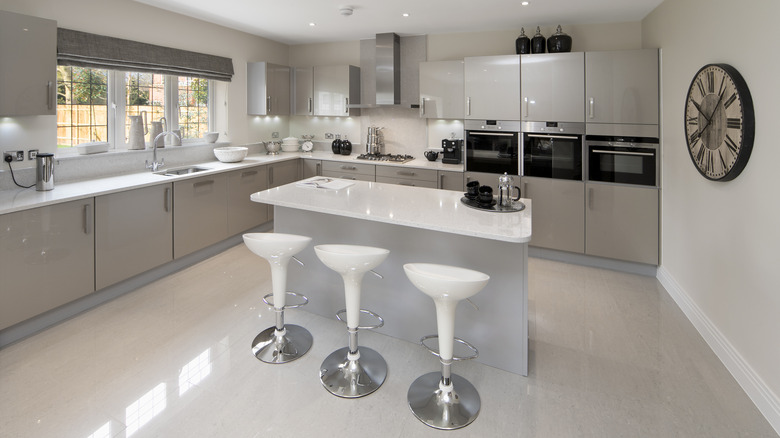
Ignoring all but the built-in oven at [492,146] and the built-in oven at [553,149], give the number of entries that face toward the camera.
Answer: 2

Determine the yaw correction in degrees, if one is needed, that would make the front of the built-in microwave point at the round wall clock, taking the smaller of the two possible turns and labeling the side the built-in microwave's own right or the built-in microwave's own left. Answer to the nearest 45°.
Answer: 0° — it already faces it

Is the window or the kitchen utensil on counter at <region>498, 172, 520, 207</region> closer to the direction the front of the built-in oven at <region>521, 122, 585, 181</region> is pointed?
the kitchen utensil on counter

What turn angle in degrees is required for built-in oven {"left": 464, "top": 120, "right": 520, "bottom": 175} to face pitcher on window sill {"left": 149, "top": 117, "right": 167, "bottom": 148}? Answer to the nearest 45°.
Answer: approximately 90° to its right

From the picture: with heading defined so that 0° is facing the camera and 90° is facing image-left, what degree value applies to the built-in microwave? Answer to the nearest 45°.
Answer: approximately 0°
